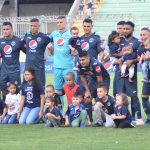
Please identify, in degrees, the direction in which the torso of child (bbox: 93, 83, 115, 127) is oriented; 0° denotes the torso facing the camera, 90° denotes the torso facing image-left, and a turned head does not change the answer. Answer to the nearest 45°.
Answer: approximately 45°

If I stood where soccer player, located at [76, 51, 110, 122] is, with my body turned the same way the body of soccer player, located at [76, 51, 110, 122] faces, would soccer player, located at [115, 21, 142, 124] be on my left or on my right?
on my left

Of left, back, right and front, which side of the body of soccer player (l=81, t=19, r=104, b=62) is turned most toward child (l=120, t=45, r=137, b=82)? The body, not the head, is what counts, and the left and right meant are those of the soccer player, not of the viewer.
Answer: left

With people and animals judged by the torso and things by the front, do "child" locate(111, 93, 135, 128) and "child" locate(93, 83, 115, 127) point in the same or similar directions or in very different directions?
same or similar directions

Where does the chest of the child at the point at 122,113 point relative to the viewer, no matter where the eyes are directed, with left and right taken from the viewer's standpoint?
facing the viewer and to the left of the viewer
